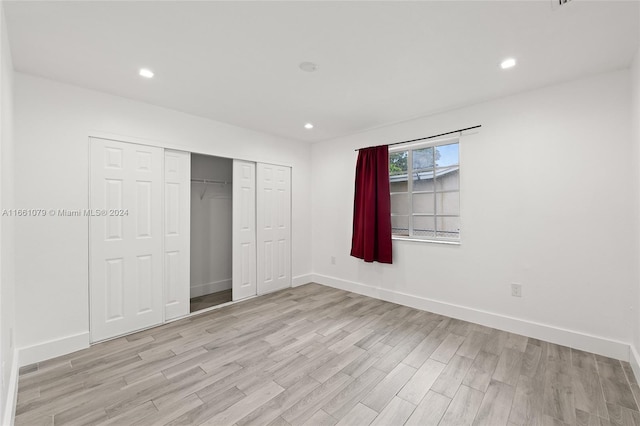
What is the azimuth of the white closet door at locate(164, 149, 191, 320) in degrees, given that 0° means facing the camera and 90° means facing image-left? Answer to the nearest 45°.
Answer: approximately 315°

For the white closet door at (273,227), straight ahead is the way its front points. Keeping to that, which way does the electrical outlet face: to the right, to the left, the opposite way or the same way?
to the right

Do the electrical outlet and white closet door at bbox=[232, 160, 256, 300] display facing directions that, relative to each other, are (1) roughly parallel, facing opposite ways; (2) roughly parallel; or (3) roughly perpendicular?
roughly perpendicular

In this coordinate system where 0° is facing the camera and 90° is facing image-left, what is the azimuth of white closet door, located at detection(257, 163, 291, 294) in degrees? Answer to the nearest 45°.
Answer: approximately 315°

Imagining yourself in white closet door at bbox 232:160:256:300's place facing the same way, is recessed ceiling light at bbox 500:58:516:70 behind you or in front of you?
in front

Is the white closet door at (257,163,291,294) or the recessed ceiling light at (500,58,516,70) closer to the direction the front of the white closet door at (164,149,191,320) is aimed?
the recessed ceiling light

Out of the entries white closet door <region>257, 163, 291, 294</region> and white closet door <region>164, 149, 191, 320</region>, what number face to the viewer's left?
0

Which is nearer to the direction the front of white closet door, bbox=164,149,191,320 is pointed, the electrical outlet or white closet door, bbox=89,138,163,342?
the electrical outlet

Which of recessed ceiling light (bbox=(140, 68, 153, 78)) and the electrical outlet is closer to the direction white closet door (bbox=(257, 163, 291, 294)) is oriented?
the electrical outlet

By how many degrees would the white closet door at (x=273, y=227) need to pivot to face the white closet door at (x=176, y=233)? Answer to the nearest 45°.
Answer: approximately 90° to its right

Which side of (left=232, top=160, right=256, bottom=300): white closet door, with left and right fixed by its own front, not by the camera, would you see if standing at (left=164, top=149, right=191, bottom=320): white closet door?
right

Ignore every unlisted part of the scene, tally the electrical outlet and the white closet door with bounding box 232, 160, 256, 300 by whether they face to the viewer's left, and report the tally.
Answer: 0
